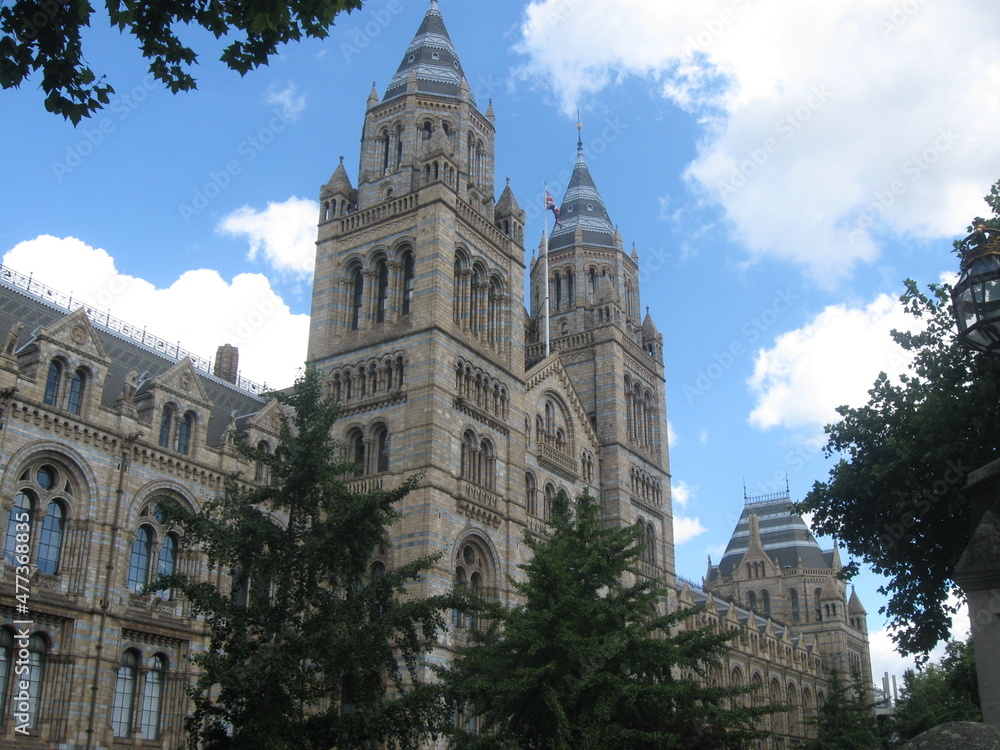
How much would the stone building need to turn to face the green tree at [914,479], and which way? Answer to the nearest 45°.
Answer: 0° — it already faces it

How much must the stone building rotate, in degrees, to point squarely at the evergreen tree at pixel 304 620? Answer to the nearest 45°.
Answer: approximately 45° to its right

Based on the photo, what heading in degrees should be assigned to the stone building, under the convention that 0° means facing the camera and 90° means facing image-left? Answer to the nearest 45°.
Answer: approximately 315°

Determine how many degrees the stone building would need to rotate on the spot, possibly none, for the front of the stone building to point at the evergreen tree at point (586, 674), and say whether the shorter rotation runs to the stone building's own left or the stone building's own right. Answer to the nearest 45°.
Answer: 0° — it already faces it
